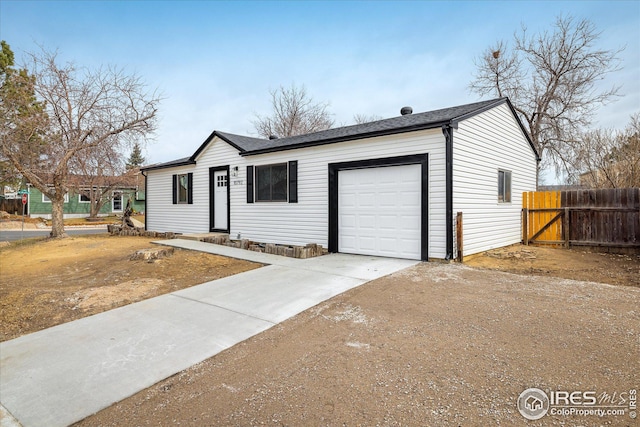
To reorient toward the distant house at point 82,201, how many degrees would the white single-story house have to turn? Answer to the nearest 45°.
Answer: approximately 90° to its right

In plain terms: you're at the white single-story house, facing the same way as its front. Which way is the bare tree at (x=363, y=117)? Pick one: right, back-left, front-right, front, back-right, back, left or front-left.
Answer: back-right

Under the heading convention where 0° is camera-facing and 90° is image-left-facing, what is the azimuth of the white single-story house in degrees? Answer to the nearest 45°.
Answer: approximately 45°

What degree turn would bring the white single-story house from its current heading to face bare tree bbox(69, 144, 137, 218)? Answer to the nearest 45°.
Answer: approximately 90° to its right

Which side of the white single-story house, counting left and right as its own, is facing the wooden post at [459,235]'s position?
left

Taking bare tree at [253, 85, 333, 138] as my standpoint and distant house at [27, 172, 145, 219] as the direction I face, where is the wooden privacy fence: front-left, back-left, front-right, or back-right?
back-left

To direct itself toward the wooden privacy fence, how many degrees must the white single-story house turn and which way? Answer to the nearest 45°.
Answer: approximately 135° to its left

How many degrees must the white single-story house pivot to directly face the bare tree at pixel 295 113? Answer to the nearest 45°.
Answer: approximately 135° to its right

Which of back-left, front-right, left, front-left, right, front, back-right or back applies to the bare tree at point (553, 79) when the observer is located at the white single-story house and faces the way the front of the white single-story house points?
back

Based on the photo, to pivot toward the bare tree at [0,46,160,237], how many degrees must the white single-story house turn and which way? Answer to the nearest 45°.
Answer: approximately 45° to its right
